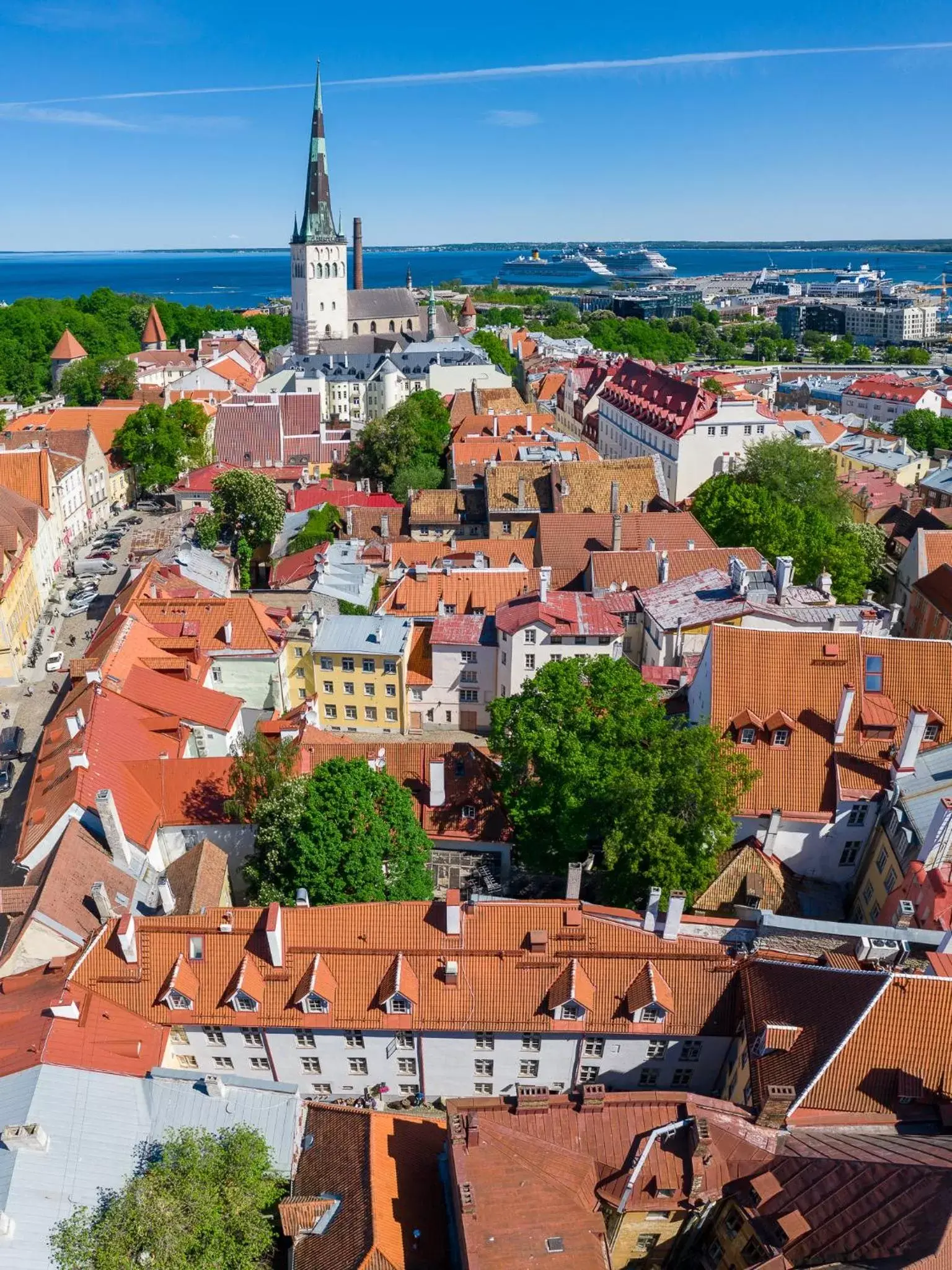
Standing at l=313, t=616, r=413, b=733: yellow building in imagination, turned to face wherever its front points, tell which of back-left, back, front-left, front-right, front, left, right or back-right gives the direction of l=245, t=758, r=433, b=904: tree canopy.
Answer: front

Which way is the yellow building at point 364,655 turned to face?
toward the camera

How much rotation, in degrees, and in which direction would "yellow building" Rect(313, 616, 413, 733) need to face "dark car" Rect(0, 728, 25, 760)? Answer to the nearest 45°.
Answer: approximately 90° to its right

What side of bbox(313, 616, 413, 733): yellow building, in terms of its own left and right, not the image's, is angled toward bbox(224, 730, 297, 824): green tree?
front

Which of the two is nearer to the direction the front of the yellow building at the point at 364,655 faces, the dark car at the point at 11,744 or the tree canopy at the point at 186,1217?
the tree canopy
